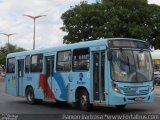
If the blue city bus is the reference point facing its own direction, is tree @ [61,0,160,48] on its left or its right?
on its left

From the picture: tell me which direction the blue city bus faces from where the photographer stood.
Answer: facing the viewer and to the right of the viewer
